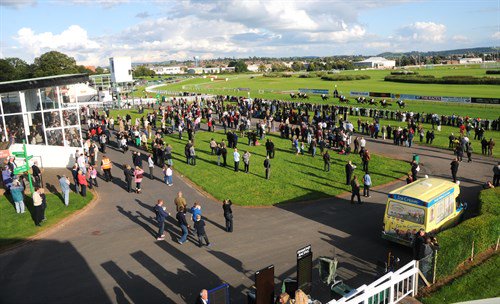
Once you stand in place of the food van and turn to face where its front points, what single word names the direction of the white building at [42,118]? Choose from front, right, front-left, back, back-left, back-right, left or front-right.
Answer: back-left

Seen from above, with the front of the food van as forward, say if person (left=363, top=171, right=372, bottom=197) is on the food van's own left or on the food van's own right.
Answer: on the food van's own left

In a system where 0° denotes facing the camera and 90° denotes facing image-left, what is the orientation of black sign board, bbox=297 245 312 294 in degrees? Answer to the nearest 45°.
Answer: approximately 45°
